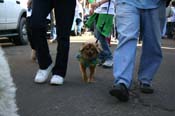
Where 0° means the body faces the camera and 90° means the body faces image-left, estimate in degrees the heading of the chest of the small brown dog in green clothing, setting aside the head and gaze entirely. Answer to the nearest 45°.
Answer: approximately 0°

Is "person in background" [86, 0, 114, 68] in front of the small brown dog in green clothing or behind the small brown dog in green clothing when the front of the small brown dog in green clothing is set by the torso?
behind
